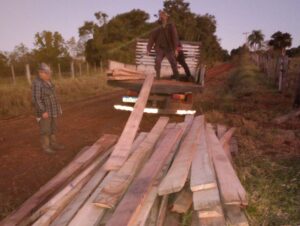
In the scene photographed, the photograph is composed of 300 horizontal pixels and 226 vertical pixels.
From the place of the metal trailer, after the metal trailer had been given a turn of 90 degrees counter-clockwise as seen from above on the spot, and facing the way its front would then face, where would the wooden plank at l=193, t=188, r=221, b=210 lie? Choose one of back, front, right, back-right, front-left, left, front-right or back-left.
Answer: left

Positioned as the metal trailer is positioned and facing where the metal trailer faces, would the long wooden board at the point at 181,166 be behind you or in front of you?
behind

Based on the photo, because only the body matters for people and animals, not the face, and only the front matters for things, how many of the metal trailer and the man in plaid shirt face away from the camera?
1

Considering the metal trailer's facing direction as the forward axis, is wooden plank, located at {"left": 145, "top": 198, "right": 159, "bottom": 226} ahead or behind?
behind

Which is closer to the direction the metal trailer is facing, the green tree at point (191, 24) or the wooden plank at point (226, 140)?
the green tree

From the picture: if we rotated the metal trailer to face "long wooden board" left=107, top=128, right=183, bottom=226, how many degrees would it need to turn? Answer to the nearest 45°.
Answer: approximately 180°

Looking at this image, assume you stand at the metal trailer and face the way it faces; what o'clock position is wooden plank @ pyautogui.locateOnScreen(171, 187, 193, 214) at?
The wooden plank is roughly at 6 o'clock from the metal trailer.

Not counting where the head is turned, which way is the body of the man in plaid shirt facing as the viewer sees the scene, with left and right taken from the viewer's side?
facing the viewer and to the right of the viewer

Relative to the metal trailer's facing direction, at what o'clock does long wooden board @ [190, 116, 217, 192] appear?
The long wooden board is roughly at 6 o'clock from the metal trailer.

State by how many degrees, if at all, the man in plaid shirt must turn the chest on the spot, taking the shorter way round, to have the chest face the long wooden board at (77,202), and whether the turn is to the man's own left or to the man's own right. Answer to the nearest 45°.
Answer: approximately 45° to the man's own right

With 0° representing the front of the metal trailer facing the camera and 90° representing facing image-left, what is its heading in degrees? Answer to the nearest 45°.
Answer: approximately 180°

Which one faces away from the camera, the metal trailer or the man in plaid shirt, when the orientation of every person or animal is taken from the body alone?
the metal trailer

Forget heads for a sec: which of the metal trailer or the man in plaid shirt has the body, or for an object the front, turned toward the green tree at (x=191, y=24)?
the metal trailer
